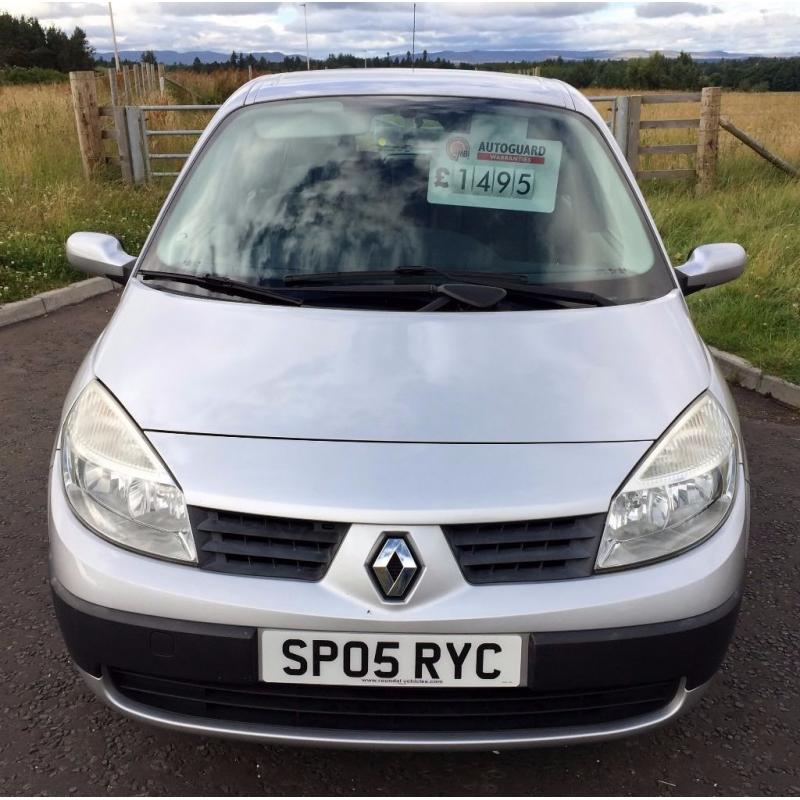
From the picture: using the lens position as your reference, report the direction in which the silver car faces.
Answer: facing the viewer

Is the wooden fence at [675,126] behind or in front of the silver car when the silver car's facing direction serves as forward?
behind

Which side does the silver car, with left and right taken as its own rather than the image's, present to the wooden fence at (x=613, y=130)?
back
